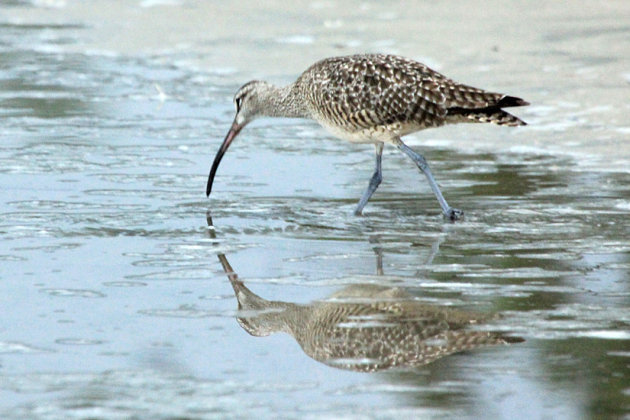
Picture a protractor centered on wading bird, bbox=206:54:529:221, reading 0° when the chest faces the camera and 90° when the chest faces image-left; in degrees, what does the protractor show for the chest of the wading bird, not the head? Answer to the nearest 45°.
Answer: approximately 90°
